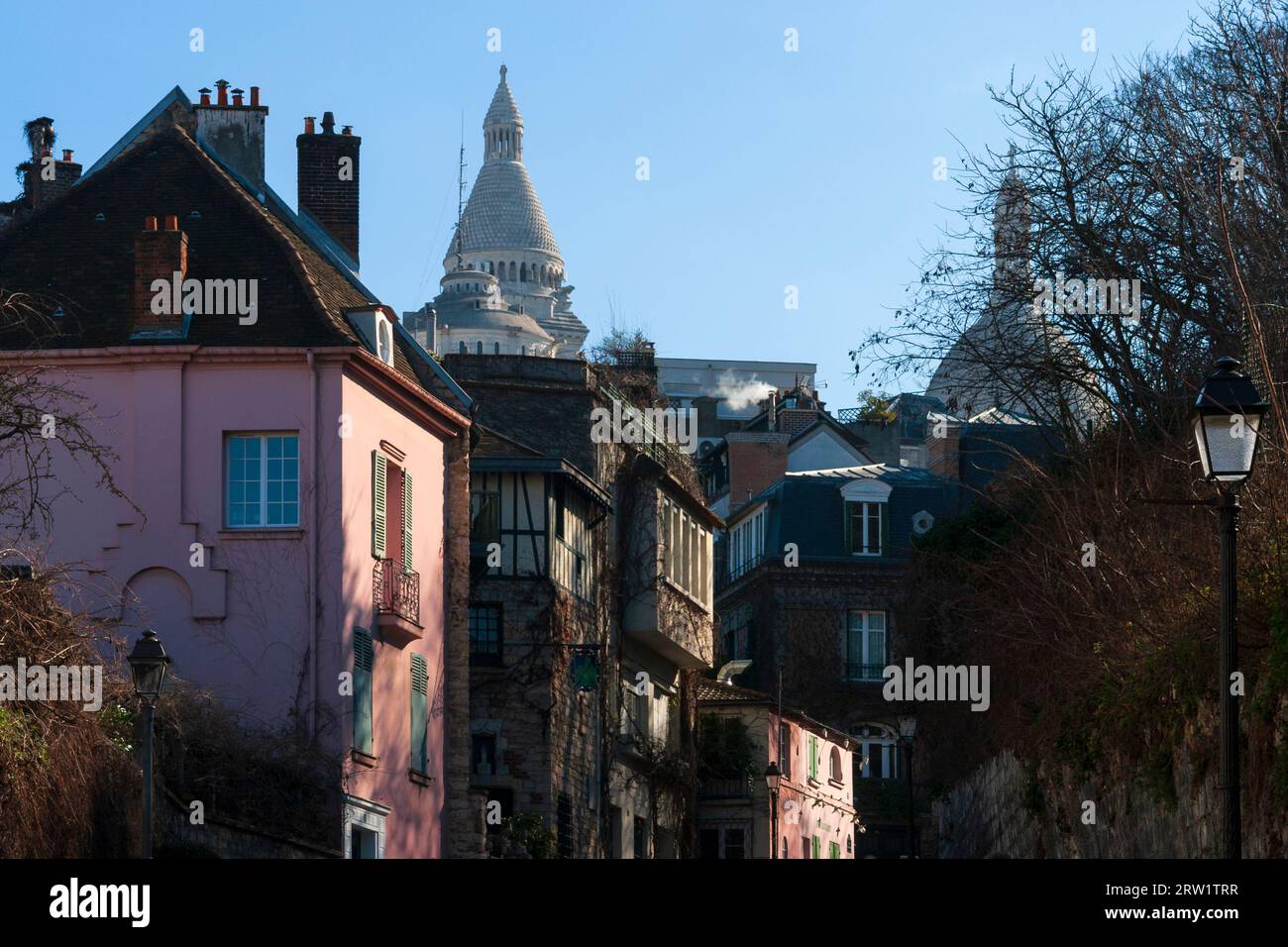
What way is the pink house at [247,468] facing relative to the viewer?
to the viewer's right

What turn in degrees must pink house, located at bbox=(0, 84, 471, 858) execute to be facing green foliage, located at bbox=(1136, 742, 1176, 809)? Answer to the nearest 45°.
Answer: approximately 45° to its right

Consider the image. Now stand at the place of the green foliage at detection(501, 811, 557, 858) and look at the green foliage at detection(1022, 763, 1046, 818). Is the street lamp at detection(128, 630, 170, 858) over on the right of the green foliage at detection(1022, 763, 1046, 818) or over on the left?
right
